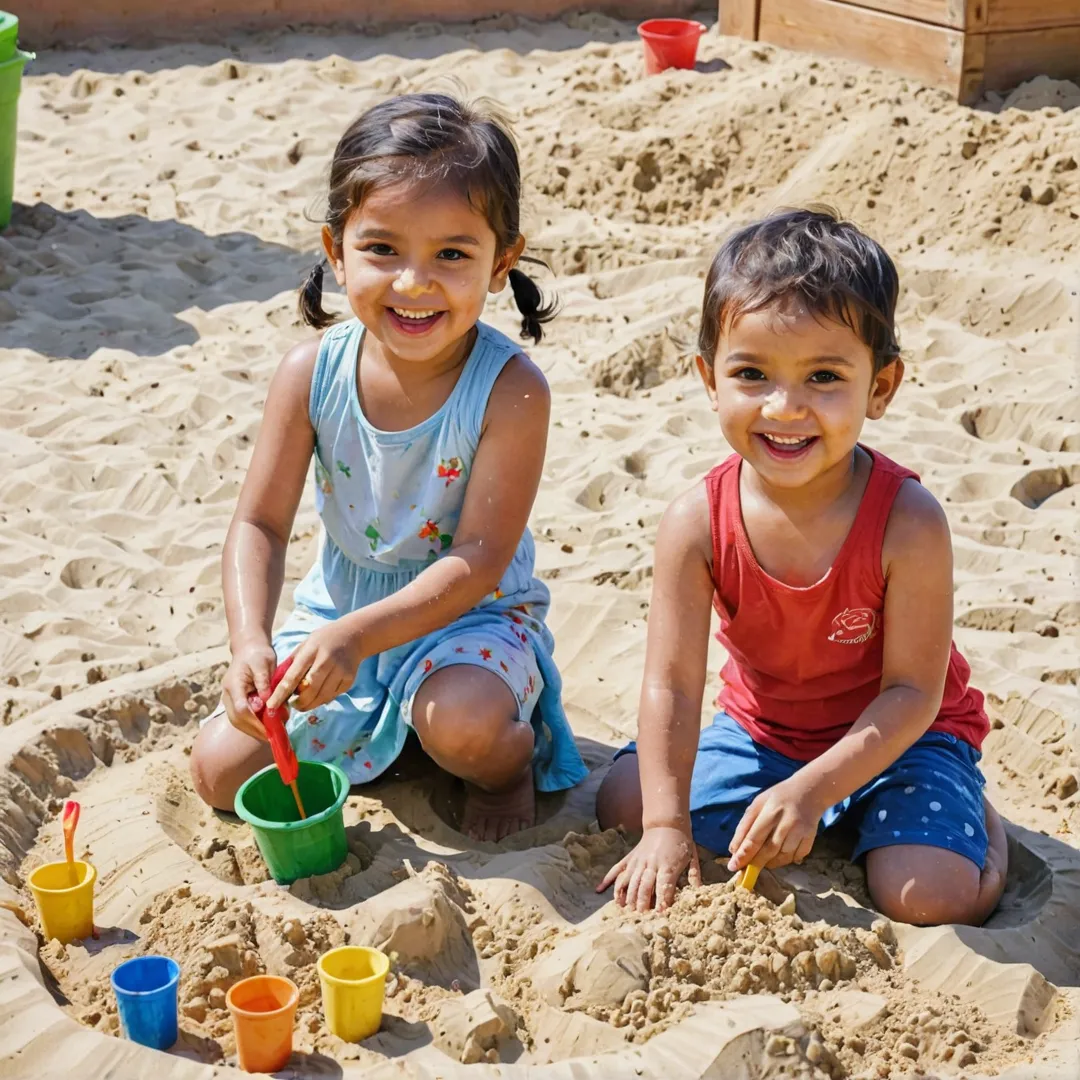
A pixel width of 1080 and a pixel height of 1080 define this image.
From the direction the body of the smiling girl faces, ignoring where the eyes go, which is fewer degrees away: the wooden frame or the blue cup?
the blue cup

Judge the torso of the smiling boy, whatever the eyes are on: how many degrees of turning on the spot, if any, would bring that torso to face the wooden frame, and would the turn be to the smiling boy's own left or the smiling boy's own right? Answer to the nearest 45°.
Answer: approximately 180°

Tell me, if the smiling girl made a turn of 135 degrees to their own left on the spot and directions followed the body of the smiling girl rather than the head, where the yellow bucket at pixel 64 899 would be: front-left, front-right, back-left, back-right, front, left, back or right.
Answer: back

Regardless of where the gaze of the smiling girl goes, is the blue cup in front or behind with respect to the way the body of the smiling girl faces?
in front

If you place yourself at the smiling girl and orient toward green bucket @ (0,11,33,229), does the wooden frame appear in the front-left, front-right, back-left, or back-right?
front-right

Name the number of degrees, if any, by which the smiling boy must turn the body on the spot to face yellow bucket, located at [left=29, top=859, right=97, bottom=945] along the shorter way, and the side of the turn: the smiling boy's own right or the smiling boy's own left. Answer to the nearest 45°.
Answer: approximately 90° to the smiling boy's own right

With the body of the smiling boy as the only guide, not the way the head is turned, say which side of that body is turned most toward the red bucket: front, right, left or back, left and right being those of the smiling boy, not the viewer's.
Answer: back

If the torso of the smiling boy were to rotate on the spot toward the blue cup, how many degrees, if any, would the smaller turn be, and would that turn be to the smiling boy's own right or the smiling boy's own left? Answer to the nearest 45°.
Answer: approximately 45° to the smiling boy's own right

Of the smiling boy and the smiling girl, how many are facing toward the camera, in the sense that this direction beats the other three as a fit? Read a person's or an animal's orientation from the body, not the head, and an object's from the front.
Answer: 2

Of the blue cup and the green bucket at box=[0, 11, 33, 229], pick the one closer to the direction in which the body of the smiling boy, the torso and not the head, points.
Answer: the blue cup

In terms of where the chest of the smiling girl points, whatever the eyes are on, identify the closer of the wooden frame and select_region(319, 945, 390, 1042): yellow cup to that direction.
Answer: the yellow cup

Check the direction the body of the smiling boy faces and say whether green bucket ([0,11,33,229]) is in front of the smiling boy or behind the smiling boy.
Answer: behind

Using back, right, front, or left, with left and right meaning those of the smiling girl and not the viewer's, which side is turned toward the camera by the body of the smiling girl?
front

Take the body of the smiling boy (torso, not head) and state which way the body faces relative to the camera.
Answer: toward the camera

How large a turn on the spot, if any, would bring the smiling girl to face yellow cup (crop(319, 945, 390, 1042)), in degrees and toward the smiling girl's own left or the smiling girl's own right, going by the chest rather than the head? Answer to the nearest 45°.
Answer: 0° — they already face it

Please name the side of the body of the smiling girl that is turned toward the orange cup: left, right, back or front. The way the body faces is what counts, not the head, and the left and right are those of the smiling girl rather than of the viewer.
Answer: front
